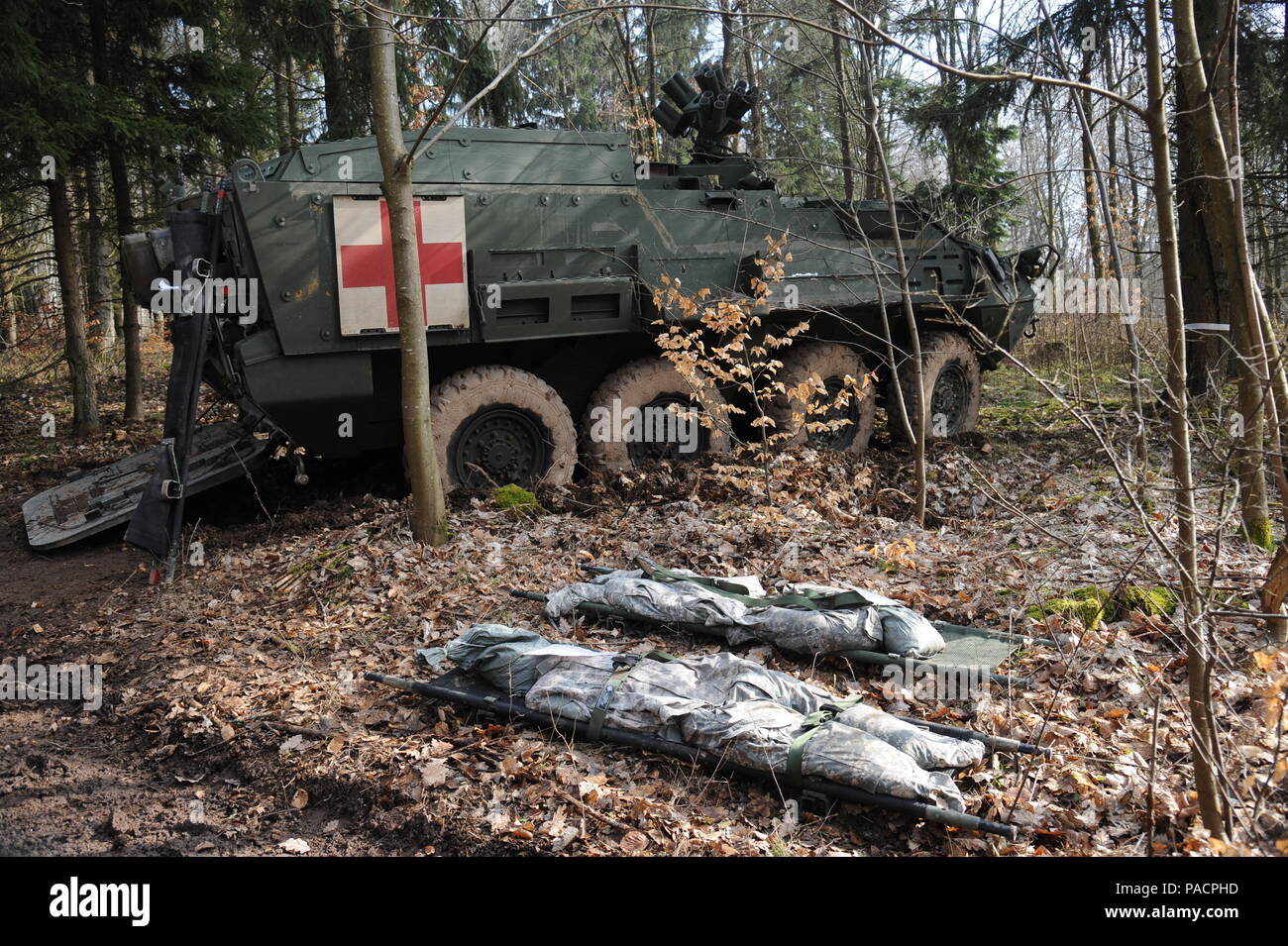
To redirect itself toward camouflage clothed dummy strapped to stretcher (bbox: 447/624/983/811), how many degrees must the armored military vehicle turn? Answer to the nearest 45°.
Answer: approximately 135° to its right

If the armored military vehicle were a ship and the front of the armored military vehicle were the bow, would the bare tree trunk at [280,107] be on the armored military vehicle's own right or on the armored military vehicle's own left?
on the armored military vehicle's own left

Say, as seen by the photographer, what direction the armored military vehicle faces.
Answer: facing away from the viewer and to the right of the viewer

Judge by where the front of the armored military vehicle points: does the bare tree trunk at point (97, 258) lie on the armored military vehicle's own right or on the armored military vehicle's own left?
on the armored military vehicle's own left

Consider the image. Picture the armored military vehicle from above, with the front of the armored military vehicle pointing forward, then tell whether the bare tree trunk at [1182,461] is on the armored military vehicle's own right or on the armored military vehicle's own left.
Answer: on the armored military vehicle's own right

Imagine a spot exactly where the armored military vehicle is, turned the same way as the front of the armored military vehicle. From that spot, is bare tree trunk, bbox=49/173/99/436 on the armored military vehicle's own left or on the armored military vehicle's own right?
on the armored military vehicle's own left
